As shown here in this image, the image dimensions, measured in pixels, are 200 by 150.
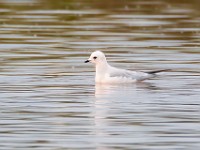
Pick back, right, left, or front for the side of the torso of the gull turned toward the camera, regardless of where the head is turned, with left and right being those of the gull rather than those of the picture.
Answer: left
